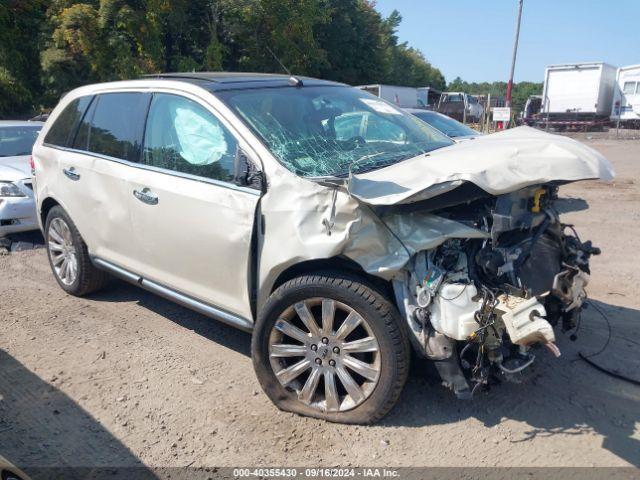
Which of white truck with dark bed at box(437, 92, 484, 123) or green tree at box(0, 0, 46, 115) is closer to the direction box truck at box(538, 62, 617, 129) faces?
the white truck with dark bed

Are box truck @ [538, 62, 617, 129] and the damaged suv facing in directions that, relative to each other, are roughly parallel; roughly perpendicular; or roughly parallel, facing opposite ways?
roughly perpendicular

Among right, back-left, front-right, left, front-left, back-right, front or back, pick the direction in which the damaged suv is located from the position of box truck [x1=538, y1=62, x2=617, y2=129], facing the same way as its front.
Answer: back

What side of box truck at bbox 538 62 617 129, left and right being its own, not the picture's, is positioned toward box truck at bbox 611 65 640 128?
right

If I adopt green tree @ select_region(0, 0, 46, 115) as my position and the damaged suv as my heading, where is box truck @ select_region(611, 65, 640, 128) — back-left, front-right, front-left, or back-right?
front-left

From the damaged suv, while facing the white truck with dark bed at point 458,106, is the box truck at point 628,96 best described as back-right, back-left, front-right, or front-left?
front-right

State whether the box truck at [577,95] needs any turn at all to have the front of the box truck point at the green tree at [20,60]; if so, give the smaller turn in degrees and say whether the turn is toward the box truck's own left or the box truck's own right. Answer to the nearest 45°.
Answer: approximately 135° to the box truck's own left

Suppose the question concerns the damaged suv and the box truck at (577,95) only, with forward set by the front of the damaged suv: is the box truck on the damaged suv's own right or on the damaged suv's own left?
on the damaged suv's own left

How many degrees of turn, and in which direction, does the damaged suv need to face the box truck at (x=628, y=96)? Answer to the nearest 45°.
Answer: approximately 90° to its left

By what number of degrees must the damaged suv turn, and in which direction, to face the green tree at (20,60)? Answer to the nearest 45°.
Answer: approximately 180°

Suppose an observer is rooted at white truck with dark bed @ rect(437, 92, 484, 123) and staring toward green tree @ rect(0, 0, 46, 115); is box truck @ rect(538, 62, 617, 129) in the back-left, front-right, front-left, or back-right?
back-left

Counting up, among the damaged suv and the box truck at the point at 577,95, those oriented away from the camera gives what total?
1

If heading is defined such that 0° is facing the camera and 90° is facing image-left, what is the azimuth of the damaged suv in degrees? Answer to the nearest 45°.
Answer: approximately 315°
